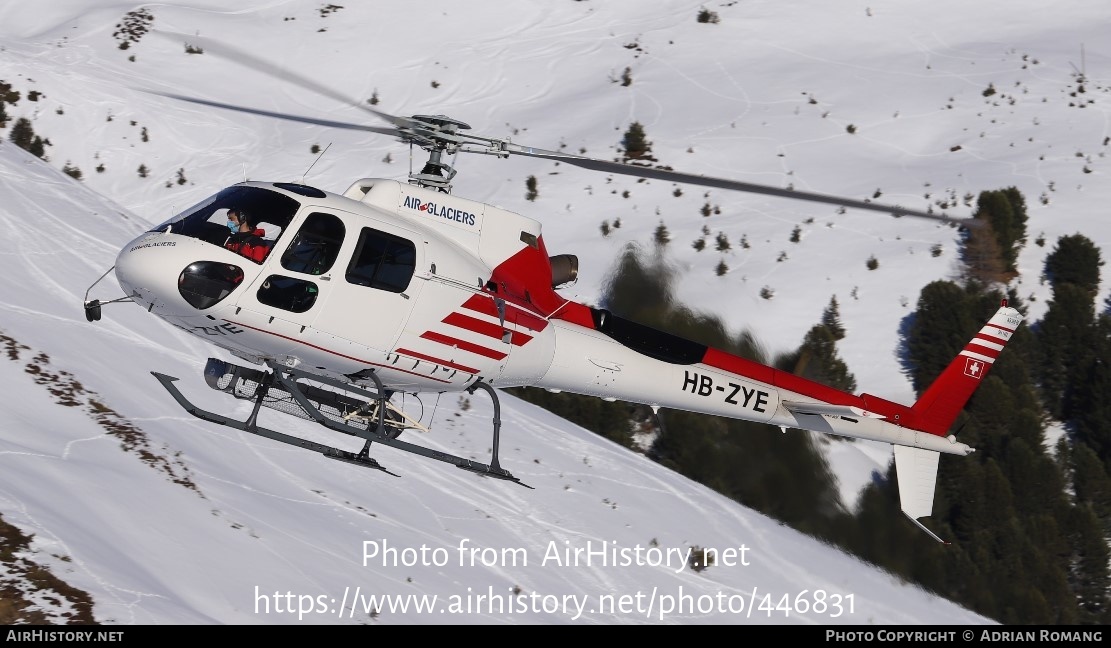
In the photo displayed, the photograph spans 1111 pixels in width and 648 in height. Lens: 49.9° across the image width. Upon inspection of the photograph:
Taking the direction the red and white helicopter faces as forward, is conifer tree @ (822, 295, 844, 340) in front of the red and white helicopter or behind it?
behind

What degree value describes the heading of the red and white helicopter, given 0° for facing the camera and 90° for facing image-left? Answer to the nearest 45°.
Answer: approximately 45°
